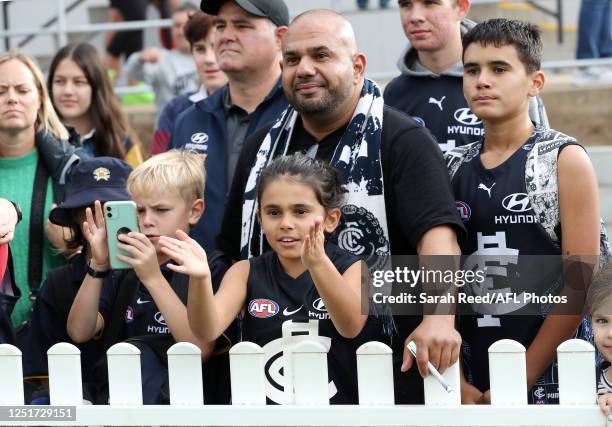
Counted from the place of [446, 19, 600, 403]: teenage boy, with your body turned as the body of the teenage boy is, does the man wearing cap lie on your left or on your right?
on your right

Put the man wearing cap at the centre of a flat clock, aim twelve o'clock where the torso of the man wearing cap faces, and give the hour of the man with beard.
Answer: The man with beard is roughly at 10 o'clock from the man wearing cap.
